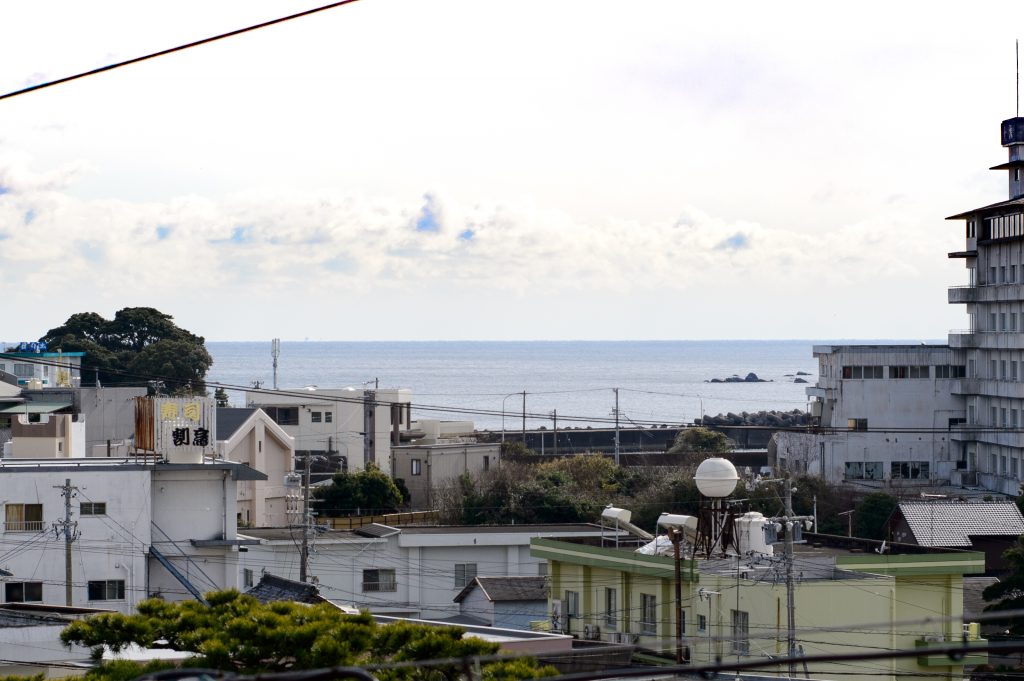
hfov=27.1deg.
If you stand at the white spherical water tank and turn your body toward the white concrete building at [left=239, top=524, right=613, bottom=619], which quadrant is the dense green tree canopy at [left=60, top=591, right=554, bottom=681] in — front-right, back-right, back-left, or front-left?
back-left

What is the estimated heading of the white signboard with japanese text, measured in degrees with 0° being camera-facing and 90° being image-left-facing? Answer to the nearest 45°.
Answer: approximately 0°

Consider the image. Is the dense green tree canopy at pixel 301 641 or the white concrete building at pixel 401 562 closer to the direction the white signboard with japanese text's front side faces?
the dense green tree canopy

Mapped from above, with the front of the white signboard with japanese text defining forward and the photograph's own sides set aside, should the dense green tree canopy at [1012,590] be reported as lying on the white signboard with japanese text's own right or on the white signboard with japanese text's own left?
on the white signboard with japanese text's own left

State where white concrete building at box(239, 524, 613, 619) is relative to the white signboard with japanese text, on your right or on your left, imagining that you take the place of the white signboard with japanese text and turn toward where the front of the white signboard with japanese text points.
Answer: on your left

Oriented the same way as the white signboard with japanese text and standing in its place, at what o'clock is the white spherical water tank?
The white spherical water tank is roughly at 11 o'clock from the white signboard with japanese text.

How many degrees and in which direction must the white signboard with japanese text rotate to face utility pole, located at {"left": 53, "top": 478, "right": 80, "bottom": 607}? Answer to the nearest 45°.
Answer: approximately 45° to its right

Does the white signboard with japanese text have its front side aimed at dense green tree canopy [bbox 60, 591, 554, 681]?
yes
